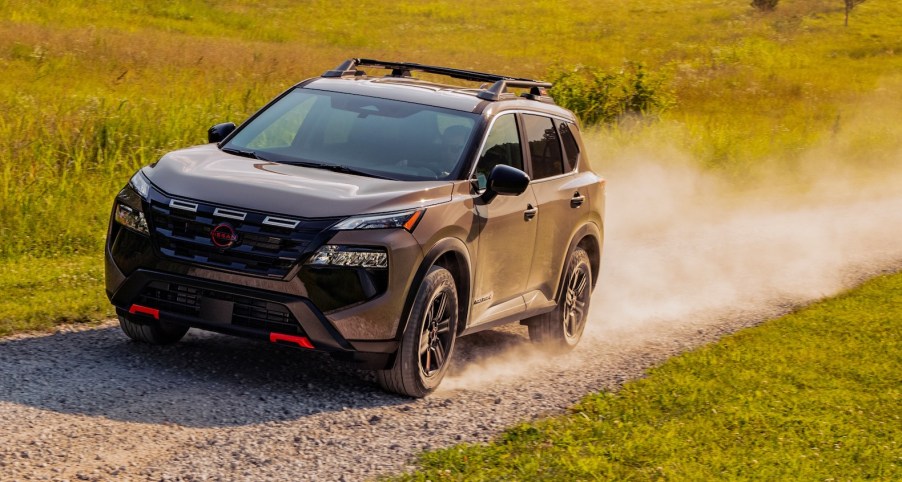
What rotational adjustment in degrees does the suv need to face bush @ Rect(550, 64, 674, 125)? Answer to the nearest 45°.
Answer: approximately 135° to its right

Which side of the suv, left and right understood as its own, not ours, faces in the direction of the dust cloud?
back

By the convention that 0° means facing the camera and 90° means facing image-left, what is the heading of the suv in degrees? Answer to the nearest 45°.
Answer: approximately 45°
